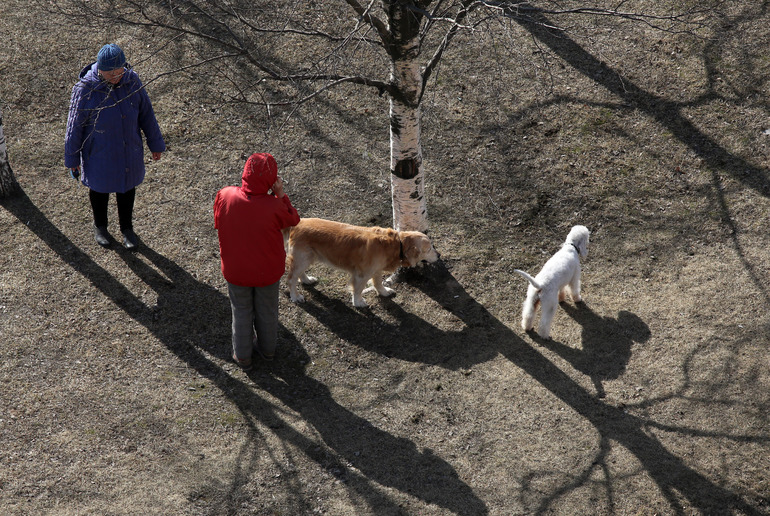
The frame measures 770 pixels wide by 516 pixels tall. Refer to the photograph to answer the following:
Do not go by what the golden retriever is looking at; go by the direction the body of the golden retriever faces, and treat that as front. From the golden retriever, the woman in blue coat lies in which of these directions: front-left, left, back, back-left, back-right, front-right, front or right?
back

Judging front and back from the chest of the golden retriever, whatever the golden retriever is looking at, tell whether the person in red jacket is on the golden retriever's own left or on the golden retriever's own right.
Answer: on the golden retriever's own right

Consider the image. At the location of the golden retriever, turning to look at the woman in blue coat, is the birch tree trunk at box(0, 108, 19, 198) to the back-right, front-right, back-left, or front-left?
front-right

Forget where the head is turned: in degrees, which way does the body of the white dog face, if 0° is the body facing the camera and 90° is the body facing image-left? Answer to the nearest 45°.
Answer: approximately 225°

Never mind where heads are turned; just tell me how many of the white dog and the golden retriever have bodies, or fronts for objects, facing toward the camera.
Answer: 0

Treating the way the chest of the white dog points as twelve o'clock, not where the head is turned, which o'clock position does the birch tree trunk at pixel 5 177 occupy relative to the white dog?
The birch tree trunk is roughly at 8 o'clock from the white dog.

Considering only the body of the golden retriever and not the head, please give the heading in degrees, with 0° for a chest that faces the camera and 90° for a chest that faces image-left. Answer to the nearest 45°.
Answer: approximately 270°
